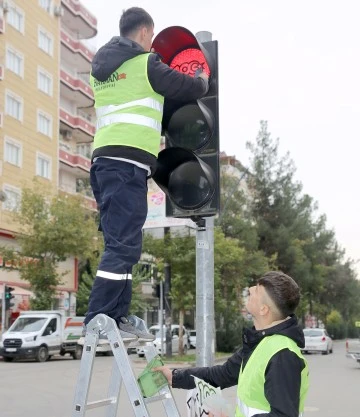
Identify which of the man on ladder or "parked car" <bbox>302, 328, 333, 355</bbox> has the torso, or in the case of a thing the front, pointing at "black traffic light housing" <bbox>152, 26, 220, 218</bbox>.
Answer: the man on ladder

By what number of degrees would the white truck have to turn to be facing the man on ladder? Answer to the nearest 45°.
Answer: approximately 45° to its left

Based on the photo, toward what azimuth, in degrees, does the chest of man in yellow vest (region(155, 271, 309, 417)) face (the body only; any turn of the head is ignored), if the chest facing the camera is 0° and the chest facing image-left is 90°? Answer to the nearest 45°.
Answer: approximately 90°

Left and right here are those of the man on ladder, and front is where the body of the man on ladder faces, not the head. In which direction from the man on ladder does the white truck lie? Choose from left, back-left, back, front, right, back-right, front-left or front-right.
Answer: front-left

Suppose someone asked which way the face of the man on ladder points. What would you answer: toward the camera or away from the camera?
away from the camera

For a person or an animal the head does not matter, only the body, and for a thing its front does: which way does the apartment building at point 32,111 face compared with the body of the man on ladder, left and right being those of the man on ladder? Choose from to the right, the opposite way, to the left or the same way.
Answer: to the right

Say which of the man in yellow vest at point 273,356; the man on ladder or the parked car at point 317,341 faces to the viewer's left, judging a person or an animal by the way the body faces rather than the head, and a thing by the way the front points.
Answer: the man in yellow vest

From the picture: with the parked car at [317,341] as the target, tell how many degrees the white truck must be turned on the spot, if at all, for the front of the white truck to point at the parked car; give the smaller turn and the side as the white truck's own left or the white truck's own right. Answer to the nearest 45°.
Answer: approximately 180°

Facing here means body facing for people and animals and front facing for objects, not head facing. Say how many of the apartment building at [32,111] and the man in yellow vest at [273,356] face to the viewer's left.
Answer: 1

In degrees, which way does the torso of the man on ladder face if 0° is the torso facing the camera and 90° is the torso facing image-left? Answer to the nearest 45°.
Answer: approximately 225°

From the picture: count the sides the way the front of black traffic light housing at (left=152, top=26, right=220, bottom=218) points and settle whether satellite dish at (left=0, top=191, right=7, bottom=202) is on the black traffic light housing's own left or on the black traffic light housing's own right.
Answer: on the black traffic light housing's own right

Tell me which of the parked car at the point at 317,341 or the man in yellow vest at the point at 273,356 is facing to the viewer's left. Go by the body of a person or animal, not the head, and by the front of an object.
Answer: the man in yellow vest
